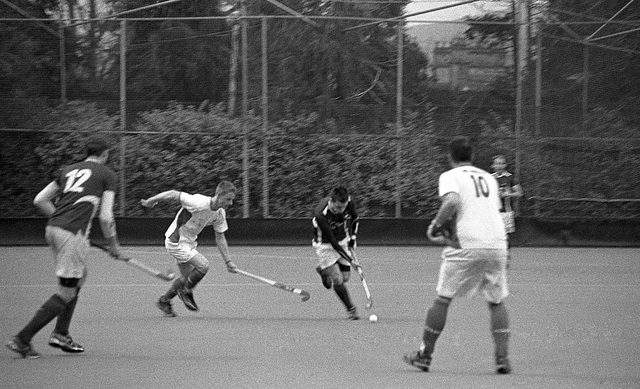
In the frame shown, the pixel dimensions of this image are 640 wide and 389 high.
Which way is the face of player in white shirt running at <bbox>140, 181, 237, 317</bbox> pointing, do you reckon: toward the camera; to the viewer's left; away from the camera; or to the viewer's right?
to the viewer's right

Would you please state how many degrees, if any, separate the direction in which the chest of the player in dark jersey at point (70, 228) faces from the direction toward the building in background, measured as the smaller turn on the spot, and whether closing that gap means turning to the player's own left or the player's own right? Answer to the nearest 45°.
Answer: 0° — they already face it

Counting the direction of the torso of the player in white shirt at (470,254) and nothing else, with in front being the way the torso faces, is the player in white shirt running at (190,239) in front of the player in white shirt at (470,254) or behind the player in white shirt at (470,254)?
in front

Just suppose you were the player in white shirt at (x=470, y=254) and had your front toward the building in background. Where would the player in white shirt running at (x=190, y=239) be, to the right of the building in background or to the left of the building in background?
left

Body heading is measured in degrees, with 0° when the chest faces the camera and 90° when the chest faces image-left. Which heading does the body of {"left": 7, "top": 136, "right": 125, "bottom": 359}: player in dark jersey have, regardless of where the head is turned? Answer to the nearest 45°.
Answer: approximately 225°

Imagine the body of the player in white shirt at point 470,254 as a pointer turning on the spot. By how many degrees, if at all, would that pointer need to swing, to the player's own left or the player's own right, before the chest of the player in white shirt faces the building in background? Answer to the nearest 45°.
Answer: approximately 45° to the player's own right

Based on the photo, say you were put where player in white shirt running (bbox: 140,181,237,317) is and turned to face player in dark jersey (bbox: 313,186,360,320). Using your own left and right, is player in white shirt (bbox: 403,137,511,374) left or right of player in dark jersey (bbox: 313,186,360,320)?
right

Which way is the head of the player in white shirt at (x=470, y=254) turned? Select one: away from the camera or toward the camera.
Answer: away from the camera

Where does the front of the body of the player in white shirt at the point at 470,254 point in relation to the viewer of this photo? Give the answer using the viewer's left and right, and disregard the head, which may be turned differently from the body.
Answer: facing away from the viewer and to the left of the viewer
